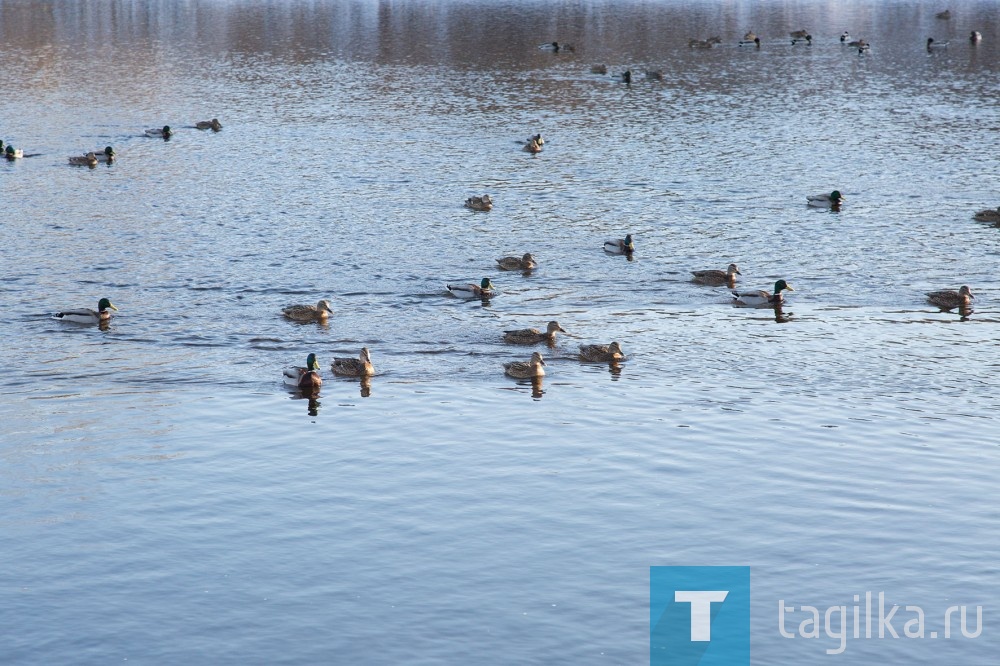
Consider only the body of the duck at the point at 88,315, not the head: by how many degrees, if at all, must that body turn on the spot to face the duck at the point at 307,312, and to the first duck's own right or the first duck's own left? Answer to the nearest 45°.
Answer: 0° — it already faces it

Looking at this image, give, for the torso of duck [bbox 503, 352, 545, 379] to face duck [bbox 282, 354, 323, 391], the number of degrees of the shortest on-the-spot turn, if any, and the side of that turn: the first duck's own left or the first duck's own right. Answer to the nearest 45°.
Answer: approximately 180°

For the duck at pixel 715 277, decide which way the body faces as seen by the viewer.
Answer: to the viewer's right

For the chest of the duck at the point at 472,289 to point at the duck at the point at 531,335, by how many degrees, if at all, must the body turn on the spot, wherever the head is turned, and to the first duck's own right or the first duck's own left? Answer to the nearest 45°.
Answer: approximately 90° to the first duck's own right

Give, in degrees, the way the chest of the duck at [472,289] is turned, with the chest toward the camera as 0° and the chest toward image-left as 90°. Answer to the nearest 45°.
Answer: approximately 270°

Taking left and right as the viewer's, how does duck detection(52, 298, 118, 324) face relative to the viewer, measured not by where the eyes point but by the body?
facing to the right of the viewer

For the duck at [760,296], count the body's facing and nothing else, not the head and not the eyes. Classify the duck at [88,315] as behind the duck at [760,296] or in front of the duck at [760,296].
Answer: behind

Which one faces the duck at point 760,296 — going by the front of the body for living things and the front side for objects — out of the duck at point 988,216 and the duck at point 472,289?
the duck at point 472,289

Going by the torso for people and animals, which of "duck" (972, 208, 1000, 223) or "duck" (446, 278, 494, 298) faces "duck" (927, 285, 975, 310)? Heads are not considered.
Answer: "duck" (446, 278, 494, 298)

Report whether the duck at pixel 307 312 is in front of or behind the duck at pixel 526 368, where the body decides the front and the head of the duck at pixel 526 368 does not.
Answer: behind

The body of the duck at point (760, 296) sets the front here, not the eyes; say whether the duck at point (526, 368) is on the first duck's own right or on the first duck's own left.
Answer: on the first duck's own right

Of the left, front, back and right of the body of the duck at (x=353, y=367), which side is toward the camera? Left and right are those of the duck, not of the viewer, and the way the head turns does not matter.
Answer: right
